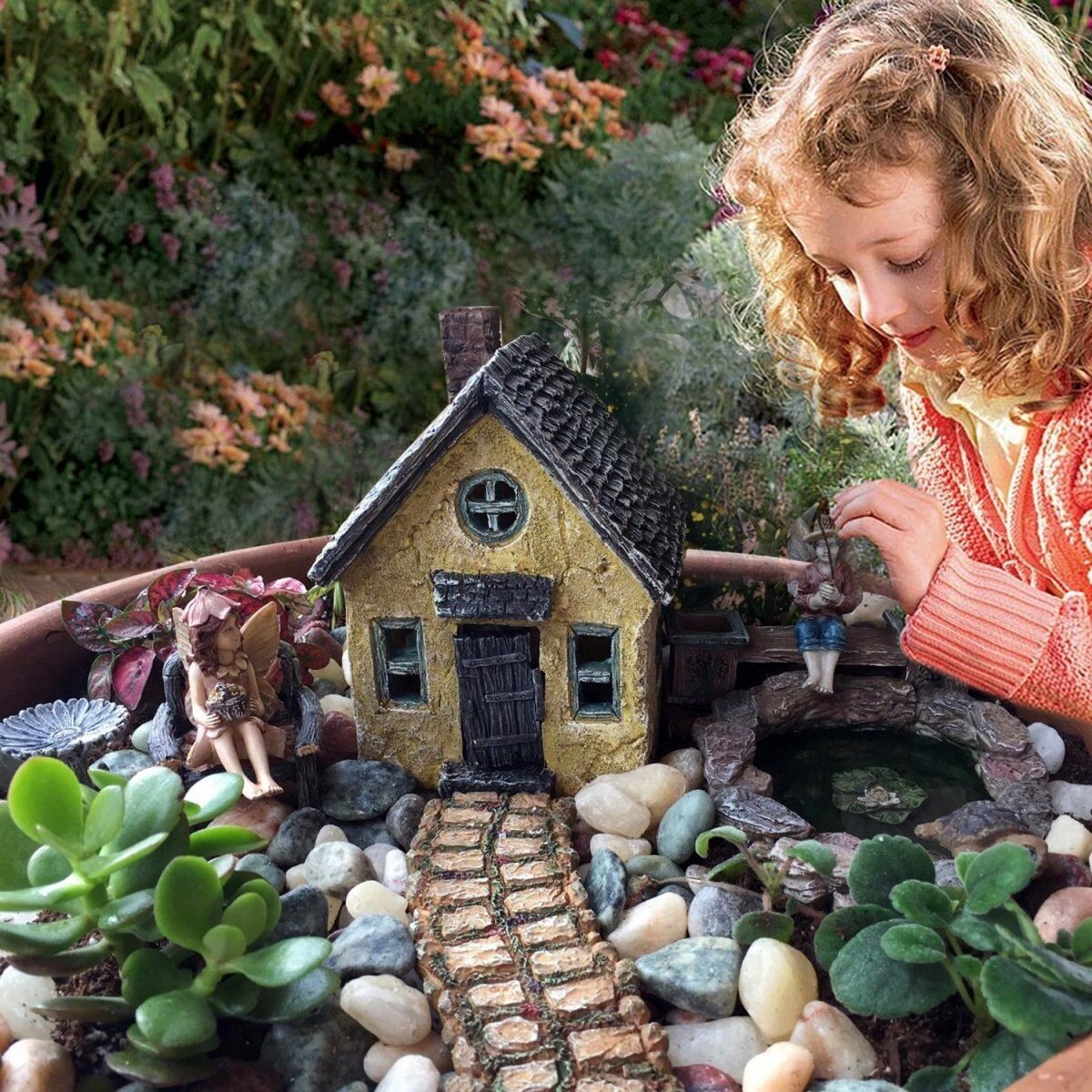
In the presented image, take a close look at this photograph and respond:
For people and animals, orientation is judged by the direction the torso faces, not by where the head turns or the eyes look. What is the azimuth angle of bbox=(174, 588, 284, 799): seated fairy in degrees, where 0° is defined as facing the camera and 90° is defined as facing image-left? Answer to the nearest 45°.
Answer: approximately 315°

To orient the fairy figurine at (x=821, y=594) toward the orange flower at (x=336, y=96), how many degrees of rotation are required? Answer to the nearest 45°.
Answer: approximately 135° to its right

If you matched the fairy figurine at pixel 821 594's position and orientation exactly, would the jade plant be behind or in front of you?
in front

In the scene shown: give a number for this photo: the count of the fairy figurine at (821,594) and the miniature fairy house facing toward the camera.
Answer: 2

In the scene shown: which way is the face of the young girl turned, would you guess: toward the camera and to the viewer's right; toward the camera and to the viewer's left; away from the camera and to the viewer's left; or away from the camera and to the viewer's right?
toward the camera and to the viewer's left

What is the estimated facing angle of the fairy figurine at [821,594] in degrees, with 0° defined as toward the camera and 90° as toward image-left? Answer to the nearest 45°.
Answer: approximately 0°

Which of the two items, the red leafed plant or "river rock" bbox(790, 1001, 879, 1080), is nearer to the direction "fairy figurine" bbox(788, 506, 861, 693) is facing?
the river rock

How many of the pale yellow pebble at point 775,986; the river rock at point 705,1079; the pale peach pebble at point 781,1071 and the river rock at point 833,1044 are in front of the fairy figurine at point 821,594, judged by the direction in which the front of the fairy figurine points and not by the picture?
4

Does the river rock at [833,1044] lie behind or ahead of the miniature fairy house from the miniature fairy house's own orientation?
ahead
